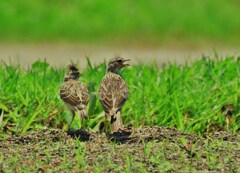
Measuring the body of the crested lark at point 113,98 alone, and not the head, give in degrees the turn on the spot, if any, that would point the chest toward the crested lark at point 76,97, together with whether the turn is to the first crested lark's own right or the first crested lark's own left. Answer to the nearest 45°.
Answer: approximately 90° to the first crested lark's own left

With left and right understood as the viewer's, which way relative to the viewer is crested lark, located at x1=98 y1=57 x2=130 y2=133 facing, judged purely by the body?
facing away from the viewer
